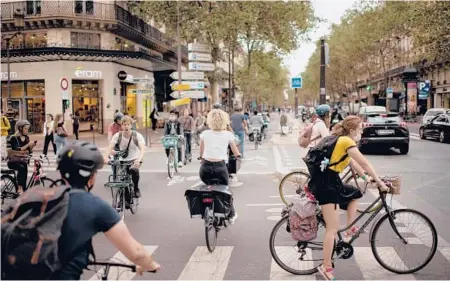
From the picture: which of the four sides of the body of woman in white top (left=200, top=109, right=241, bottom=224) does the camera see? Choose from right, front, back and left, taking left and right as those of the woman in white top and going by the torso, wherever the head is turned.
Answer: back

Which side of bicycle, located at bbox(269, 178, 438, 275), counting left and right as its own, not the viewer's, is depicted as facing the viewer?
right

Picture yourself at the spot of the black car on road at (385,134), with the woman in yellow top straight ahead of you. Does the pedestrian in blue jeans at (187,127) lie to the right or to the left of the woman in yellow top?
right

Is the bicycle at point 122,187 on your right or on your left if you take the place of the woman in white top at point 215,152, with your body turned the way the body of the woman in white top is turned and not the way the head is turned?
on your left

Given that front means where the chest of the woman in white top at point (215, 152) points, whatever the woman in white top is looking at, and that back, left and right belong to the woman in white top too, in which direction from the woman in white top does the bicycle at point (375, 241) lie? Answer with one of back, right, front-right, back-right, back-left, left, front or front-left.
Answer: back-right

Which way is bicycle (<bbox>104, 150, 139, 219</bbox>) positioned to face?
toward the camera

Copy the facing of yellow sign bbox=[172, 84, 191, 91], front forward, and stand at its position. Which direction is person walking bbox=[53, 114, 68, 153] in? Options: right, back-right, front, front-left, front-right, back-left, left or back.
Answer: front-right

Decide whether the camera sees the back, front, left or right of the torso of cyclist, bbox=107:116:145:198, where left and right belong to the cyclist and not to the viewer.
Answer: front

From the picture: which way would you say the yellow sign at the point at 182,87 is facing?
toward the camera

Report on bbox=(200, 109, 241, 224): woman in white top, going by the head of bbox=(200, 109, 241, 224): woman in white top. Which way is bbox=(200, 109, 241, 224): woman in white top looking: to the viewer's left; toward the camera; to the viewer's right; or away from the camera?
away from the camera

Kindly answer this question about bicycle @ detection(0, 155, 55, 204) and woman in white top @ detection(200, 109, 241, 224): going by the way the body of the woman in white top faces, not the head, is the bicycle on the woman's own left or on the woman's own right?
on the woman's own left

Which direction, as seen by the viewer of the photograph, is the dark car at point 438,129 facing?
facing the viewer and to the left of the viewer

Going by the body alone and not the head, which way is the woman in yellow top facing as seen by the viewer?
to the viewer's right
